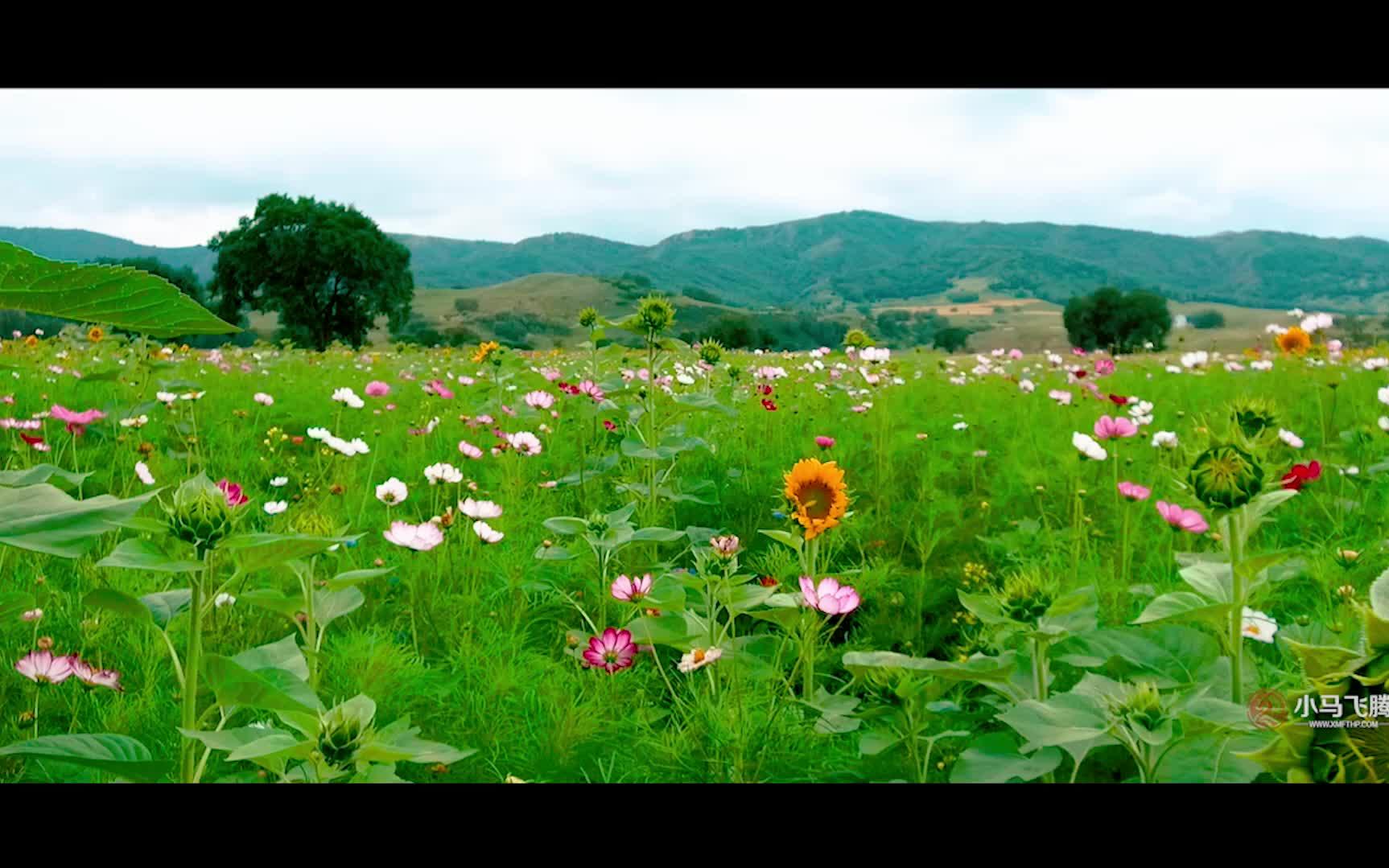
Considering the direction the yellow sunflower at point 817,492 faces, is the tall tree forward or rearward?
rearward

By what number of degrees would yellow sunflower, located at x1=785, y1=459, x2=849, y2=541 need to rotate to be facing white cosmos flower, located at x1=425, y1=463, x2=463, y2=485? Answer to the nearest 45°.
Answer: approximately 135° to its right

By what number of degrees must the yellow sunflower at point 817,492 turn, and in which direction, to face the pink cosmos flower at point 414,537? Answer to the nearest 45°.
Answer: approximately 90° to its right

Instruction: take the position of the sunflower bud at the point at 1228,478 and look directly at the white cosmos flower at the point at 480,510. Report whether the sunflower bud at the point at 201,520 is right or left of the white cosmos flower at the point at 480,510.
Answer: left

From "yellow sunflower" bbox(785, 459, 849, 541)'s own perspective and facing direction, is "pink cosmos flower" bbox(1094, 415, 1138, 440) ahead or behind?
behind

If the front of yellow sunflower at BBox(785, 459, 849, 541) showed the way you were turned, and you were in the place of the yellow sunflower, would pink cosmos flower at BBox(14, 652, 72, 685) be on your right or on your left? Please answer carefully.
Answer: on your right

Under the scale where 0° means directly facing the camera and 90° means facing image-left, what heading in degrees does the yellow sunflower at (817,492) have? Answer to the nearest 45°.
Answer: approximately 0°

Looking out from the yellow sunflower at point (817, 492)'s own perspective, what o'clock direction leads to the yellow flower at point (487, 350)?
The yellow flower is roughly at 5 o'clock from the yellow sunflower.

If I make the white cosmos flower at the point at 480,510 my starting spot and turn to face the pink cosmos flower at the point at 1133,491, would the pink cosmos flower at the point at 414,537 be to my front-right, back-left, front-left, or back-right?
back-right
